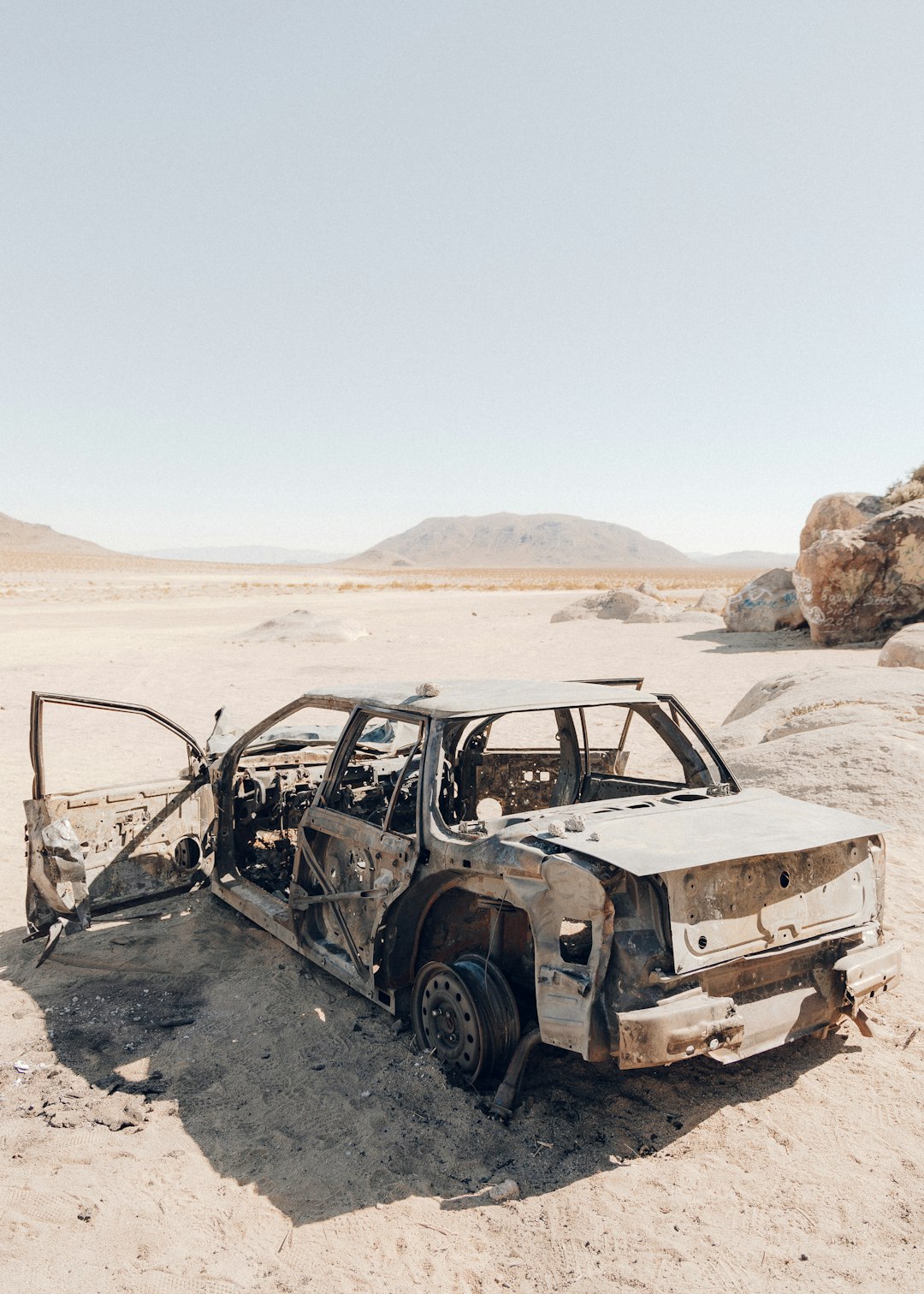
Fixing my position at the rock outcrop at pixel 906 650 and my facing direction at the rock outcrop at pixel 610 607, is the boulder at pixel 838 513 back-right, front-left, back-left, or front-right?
front-right

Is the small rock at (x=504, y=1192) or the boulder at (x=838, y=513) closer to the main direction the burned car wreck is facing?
the boulder

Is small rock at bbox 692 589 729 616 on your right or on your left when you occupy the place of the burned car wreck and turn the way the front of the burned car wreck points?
on your right

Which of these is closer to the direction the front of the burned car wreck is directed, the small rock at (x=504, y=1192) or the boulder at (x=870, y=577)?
the boulder

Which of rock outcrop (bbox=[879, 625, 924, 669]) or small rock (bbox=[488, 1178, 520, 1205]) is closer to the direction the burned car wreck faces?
the rock outcrop

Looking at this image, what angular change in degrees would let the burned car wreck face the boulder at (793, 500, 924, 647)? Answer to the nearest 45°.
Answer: approximately 90° to its right

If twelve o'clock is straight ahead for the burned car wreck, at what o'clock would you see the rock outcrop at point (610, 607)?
The rock outcrop is roughly at 2 o'clock from the burned car wreck.

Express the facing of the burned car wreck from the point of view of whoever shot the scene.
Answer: facing away from the viewer and to the left of the viewer

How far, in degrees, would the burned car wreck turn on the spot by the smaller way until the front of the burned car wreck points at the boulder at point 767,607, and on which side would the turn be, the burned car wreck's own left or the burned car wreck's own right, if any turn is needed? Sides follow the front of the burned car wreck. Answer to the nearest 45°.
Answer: approximately 45° to the burned car wreck's own right

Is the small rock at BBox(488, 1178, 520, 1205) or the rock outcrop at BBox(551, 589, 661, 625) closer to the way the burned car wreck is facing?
the rock outcrop
